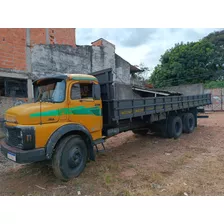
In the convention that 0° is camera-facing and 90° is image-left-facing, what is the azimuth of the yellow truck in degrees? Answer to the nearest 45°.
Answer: approximately 45°

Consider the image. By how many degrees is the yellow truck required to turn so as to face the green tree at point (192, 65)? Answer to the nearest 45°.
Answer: approximately 180°

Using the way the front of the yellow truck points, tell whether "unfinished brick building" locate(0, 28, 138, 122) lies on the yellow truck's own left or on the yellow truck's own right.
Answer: on the yellow truck's own right
